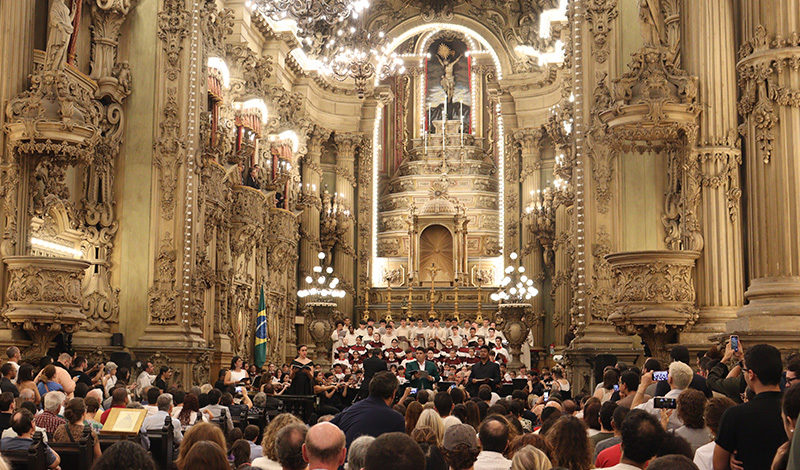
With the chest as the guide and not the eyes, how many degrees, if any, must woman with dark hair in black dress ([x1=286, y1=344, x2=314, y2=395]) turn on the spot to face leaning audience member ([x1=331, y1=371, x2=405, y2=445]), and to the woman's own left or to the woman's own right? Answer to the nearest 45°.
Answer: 0° — they already face them

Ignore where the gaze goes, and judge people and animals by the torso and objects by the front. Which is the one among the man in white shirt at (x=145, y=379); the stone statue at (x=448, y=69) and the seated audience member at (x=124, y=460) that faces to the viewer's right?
the man in white shirt

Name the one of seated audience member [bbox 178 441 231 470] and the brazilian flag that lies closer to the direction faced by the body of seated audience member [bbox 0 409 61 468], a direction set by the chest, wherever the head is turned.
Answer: the brazilian flag

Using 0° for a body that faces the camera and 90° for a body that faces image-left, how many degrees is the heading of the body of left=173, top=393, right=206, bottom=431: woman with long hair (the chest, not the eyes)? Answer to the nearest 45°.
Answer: approximately 180°

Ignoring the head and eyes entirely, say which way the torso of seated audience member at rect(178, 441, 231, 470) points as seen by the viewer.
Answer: away from the camera

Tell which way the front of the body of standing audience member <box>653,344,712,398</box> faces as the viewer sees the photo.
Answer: away from the camera

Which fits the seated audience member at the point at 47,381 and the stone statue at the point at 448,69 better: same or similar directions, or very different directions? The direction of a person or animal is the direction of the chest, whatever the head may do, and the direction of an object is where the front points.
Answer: very different directions

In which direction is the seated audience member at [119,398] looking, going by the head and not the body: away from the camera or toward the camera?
away from the camera
